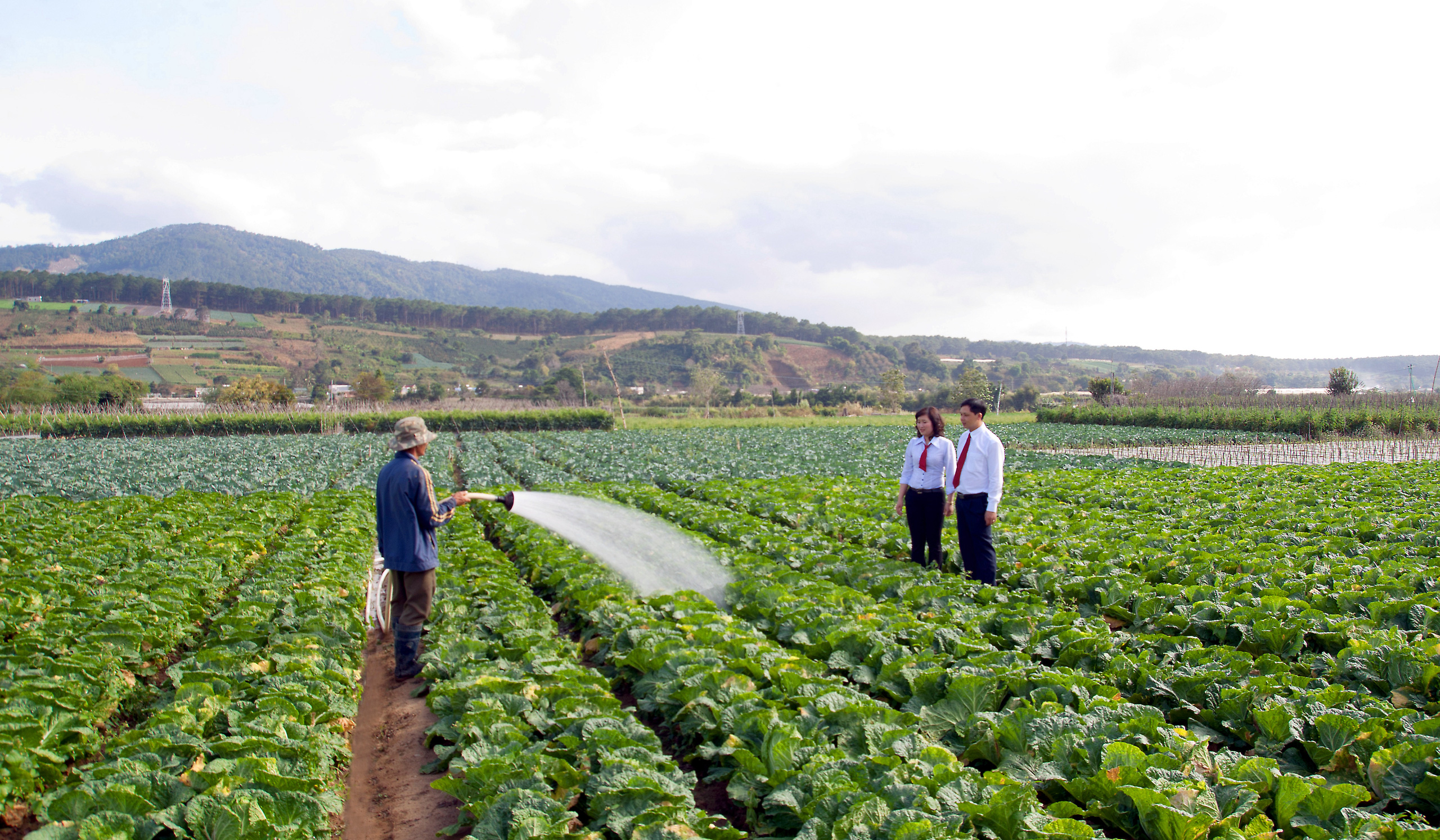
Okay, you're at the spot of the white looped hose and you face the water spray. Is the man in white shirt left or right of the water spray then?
right

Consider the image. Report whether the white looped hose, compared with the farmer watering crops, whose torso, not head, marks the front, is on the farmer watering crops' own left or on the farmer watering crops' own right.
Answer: on the farmer watering crops' own left

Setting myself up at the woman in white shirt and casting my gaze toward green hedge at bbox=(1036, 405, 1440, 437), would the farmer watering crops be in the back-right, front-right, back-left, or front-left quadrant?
back-left

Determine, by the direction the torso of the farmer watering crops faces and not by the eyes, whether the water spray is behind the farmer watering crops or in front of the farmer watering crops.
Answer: in front

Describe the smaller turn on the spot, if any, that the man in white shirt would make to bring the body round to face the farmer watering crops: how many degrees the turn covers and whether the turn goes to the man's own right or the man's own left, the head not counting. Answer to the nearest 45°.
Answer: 0° — they already face them

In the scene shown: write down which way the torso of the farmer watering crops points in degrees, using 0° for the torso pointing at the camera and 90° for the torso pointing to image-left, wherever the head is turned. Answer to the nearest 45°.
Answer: approximately 225°

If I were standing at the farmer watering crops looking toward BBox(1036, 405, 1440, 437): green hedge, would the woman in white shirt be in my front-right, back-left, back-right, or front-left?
front-right

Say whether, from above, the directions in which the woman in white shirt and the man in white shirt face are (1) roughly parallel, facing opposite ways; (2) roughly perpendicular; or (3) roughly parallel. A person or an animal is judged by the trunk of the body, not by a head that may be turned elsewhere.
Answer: roughly parallel

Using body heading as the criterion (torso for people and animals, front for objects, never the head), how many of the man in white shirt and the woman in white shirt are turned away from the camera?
0

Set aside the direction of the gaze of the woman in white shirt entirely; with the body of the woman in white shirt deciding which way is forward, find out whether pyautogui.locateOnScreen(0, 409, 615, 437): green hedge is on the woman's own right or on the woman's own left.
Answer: on the woman's own right

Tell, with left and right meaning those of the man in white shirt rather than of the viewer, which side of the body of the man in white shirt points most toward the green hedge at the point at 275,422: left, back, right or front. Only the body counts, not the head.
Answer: right

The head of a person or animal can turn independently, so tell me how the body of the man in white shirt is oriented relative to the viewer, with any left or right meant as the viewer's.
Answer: facing the viewer and to the left of the viewer
